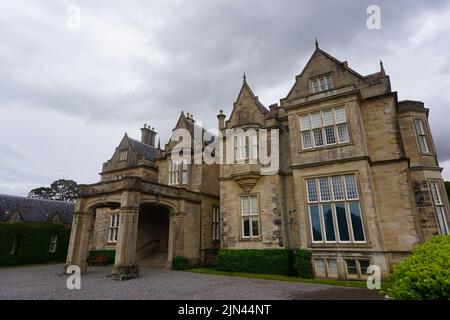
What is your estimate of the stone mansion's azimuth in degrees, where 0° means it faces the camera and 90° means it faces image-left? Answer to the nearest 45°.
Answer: approximately 45°

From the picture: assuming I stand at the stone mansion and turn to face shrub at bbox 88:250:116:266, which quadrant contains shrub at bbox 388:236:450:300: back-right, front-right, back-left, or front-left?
back-left

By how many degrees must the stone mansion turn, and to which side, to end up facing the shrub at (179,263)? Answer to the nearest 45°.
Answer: approximately 45° to its right

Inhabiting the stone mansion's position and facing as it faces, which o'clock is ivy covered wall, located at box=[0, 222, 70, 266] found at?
The ivy covered wall is roughly at 2 o'clock from the stone mansion.

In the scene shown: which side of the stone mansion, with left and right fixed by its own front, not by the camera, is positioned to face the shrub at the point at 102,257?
right

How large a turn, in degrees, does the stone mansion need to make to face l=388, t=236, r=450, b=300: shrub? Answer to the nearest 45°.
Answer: approximately 45° to its left
